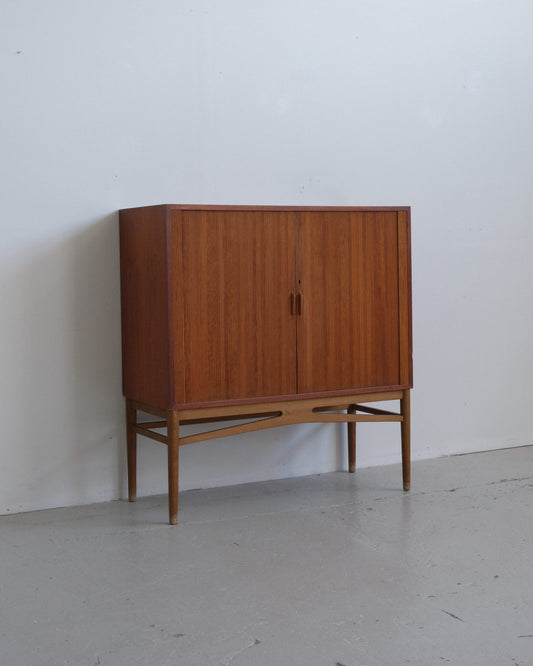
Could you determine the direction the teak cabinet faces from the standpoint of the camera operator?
facing the viewer and to the right of the viewer
